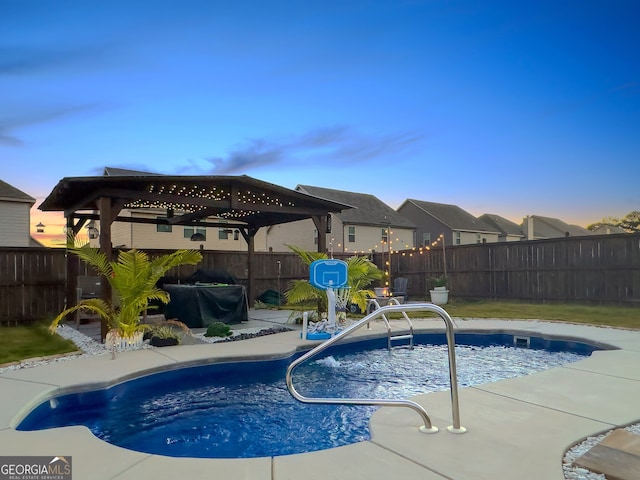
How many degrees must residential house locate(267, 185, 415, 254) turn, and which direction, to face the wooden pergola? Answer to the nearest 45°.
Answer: approximately 180°

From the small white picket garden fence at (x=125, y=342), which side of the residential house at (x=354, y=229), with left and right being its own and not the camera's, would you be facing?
back

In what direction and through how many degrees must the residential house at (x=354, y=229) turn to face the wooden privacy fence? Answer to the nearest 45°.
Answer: approximately 180°

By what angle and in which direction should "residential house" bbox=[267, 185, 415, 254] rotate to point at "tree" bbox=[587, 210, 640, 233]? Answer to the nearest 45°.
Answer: approximately 45° to its right

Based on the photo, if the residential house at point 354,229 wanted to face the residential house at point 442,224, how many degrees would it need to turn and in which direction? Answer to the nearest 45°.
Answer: approximately 45° to its right

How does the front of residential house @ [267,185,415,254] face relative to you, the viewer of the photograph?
facing away from the viewer

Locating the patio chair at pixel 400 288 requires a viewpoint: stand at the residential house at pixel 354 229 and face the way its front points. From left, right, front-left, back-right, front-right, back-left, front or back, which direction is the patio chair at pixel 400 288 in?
back

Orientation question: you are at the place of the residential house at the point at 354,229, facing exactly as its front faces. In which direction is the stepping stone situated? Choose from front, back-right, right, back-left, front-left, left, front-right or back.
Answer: back

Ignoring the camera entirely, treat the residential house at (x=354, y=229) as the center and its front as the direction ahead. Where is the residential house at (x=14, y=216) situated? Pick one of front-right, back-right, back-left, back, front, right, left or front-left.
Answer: back-left

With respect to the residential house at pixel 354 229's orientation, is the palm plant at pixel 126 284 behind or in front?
behind

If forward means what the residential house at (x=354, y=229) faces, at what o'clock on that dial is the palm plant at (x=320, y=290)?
The palm plant is roughly at 6 o'clock from the residential house.

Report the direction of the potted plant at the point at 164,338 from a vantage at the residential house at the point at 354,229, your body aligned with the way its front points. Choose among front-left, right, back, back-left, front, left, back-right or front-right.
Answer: back

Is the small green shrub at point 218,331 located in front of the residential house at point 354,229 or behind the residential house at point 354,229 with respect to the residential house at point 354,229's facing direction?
behind

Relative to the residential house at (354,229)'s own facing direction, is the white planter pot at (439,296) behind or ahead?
behind
